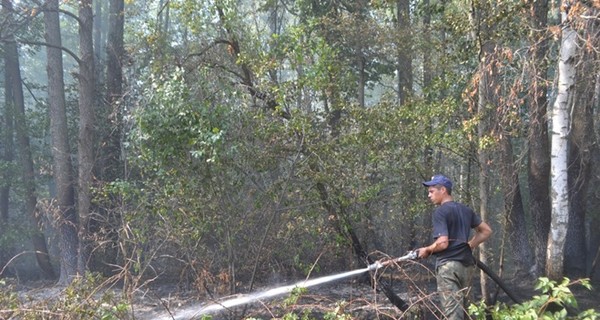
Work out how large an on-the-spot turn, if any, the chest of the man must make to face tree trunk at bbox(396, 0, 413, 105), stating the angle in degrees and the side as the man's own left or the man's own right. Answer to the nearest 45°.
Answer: approximately 45° to the man's own right

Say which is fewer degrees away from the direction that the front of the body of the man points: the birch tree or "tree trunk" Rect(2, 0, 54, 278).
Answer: the tree trunk

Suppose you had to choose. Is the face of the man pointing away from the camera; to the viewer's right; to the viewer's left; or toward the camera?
to the viewer's left
